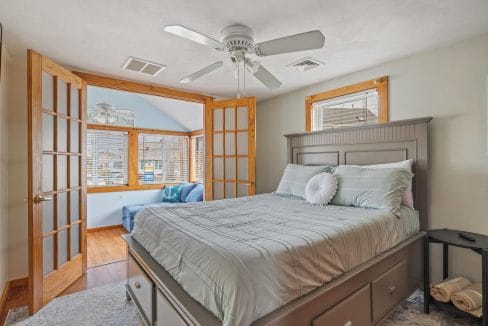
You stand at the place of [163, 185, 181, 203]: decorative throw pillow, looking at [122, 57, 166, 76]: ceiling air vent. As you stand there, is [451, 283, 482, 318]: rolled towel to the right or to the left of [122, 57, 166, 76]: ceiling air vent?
left

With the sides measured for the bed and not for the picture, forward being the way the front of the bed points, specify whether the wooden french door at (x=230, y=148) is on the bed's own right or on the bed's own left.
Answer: on the bed's own right

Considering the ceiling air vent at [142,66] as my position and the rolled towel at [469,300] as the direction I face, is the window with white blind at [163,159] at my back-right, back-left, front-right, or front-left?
back-left

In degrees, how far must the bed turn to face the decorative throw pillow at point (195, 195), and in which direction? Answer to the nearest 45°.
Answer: approximately 90° to its right

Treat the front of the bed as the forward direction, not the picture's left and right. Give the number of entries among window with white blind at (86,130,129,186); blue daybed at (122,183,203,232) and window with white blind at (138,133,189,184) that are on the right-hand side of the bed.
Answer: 3

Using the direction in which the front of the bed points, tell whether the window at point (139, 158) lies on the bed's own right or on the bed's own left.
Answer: on the bed's own right

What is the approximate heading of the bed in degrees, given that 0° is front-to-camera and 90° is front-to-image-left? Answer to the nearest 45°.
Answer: approximately 45°

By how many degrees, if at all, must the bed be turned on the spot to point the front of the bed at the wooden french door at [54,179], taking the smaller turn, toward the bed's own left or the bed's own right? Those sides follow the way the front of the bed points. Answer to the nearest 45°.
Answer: approximately 45° to the bed's own right

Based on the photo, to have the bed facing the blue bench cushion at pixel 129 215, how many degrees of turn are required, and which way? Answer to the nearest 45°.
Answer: approximately 90° to its right

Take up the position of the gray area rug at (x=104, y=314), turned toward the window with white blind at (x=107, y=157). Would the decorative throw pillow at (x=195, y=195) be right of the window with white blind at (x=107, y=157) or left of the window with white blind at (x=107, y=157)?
right
